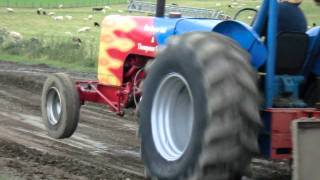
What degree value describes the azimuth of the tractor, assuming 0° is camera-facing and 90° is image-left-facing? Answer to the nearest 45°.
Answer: approximately 135°
